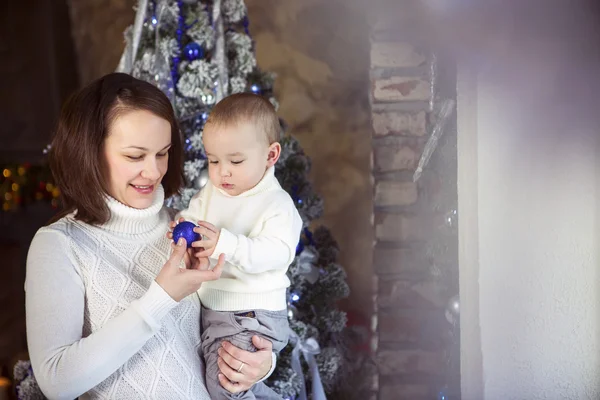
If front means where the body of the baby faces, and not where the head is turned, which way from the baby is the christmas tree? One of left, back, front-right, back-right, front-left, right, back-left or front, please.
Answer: back-right

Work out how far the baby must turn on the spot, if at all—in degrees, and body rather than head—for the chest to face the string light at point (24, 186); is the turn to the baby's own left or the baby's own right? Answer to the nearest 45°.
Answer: approximately 90° to the baby's own right

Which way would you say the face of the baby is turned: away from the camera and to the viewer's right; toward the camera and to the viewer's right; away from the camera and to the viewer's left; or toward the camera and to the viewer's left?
toward the camera and to the viewer's left

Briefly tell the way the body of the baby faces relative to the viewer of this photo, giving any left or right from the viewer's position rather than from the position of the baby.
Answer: facing the viewer and to the left of the viewer

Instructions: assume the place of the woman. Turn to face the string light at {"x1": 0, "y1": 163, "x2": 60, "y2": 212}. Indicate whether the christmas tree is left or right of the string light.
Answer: right

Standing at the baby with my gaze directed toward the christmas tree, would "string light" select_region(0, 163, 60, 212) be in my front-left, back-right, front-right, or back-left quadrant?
front-left

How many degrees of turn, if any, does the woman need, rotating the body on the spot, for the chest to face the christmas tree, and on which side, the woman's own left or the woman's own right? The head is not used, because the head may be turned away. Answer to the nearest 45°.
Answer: approximately 135° to the woman's own left

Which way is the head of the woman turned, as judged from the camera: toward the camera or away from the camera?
toward the camera

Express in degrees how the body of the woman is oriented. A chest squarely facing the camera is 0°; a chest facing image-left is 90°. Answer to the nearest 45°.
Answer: approximately 315°
